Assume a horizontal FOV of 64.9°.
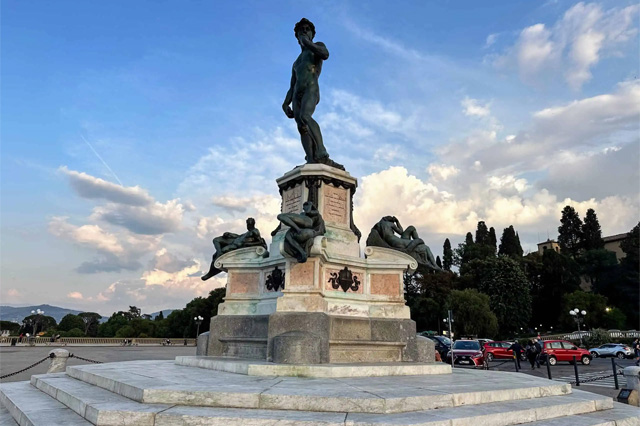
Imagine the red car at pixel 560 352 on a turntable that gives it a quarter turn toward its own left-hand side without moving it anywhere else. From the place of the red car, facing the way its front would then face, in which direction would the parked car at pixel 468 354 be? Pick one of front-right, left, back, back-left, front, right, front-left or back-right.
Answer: back-left

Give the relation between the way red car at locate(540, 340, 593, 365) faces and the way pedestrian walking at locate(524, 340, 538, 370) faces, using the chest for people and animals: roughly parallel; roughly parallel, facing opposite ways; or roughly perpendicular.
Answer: roughly perpendicular

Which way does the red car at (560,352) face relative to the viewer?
to the viewer's right
